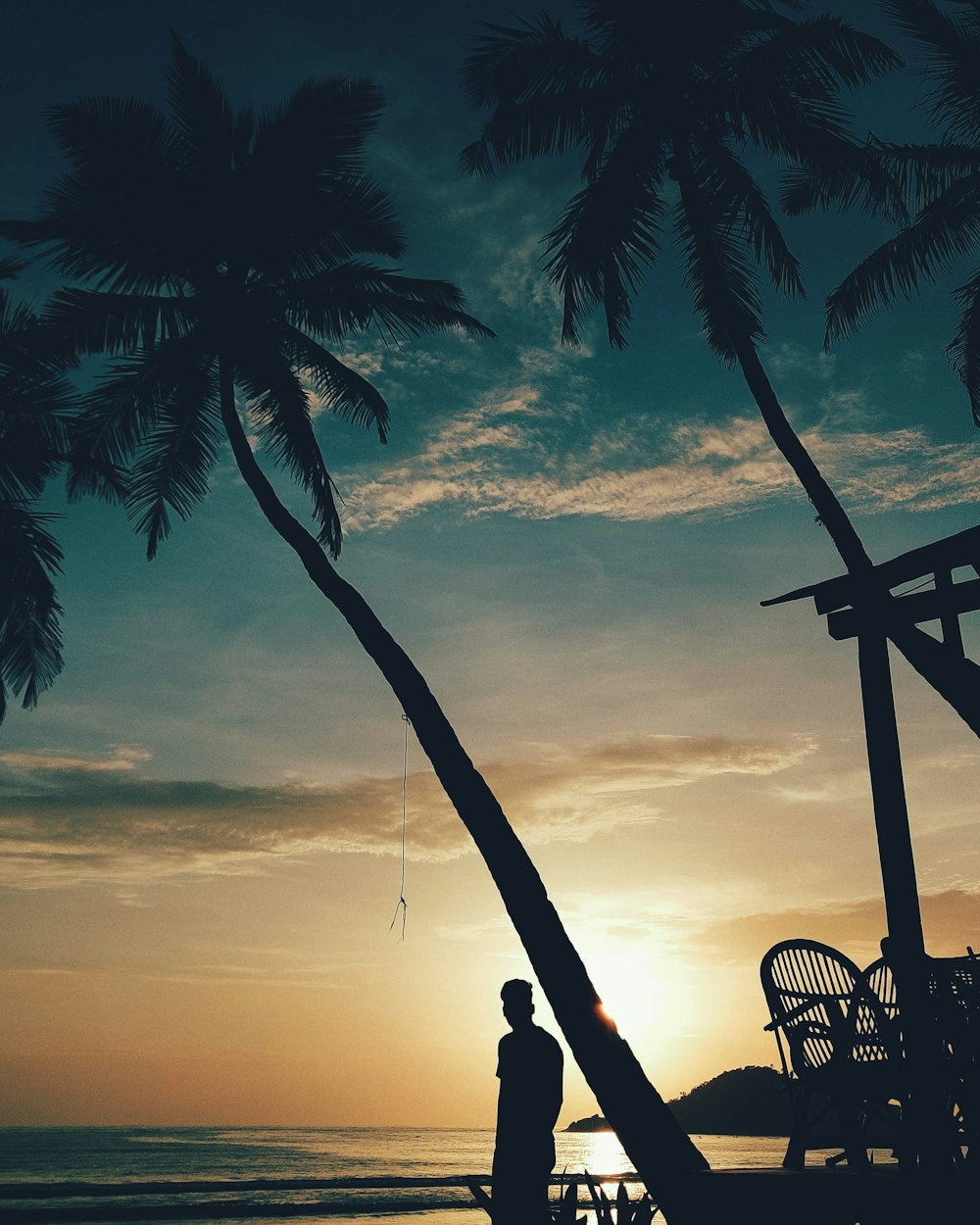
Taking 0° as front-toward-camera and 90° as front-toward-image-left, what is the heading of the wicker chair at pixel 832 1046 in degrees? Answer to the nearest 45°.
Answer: approximately 225°
